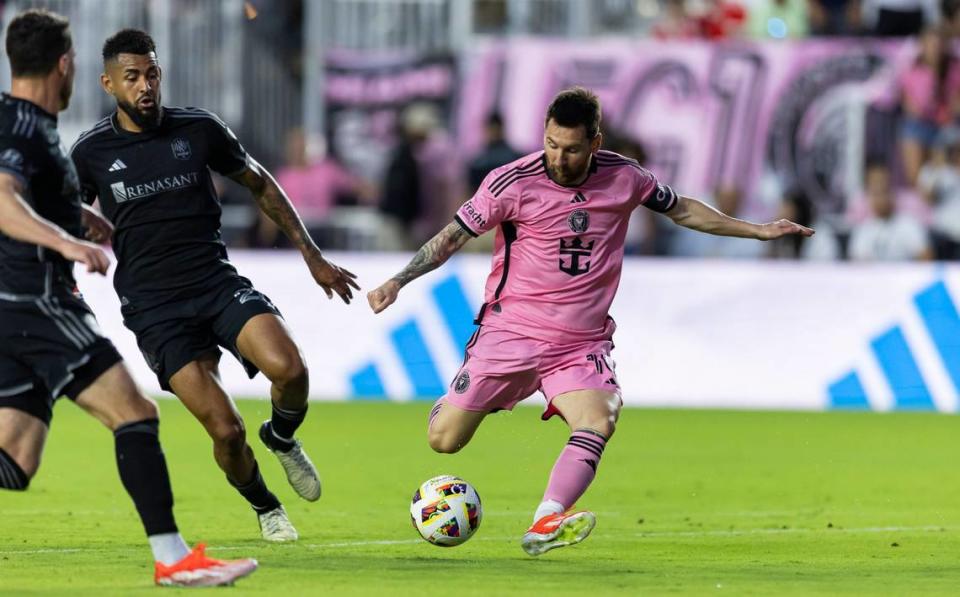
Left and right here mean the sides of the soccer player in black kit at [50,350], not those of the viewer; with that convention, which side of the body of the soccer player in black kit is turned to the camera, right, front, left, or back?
right

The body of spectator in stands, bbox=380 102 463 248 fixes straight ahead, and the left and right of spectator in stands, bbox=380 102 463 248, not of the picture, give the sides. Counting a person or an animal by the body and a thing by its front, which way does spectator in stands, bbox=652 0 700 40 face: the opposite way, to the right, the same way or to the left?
the same way

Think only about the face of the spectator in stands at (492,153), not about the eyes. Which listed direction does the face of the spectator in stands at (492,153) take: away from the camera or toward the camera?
toward the camera

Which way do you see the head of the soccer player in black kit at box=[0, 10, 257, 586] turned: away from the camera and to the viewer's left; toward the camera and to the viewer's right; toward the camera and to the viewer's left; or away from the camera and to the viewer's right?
away from the camera and to the viewer's right

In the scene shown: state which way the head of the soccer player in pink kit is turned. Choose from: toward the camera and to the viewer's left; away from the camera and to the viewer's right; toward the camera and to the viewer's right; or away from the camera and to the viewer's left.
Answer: toward the camera and to the viewer's left

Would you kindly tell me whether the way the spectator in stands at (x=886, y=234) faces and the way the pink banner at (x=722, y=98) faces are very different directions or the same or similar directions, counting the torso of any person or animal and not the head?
same or similar directions

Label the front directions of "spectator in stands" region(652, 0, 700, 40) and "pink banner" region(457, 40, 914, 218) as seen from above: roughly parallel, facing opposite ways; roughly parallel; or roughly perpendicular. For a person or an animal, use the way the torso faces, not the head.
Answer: roughly parallel

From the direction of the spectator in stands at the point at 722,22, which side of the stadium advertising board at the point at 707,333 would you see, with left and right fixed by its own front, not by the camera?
back

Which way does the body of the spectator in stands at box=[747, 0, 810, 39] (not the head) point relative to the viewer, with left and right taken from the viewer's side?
facing the viewer

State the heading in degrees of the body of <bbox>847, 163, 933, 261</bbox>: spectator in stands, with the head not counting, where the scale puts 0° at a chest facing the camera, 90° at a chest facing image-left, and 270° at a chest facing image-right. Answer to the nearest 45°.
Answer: approximately 0°

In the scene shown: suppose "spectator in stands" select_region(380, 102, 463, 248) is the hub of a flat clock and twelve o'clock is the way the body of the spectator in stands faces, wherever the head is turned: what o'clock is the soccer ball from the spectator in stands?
The soccer ball is roughly at 12 o'clock from the spectator in stands.

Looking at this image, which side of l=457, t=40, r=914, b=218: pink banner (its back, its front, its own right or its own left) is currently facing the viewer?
front

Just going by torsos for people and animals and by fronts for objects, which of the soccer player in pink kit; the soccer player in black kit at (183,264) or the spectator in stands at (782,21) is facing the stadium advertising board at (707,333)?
the spectator in stands

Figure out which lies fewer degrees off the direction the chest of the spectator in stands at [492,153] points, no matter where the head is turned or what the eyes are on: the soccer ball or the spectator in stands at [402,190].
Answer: the soccer ball

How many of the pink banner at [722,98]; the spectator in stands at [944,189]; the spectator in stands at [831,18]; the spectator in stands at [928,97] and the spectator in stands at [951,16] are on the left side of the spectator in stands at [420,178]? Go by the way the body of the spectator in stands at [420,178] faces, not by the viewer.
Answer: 5

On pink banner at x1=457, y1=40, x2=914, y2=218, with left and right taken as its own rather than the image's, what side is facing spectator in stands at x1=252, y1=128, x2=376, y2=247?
right

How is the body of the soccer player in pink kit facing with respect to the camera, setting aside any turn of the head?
toward the camera

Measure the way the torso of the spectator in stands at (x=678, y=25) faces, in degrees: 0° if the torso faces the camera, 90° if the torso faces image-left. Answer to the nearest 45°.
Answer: approximately 0°

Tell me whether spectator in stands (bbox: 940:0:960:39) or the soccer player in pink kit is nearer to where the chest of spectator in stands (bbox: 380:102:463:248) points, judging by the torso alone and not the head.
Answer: the soccer player in pink kit

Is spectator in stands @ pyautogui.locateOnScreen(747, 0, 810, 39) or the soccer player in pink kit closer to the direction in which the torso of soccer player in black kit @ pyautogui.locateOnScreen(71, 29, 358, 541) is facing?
the soccer player in pink kit

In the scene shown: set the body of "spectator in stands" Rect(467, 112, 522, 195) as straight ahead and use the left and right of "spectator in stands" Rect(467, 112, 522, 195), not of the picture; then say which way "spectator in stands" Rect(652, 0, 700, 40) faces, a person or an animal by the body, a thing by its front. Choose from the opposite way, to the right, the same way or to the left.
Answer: the same way
